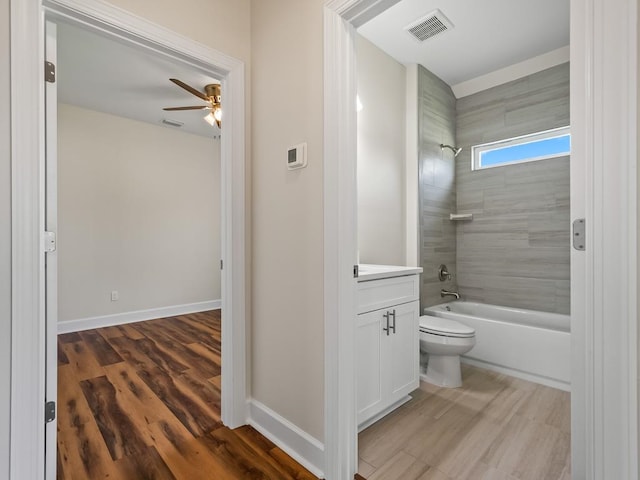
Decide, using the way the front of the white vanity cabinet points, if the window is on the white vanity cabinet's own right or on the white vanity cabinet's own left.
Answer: on the white vanity cabinet's own left

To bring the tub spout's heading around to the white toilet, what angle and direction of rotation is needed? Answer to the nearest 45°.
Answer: approximately 45° to its right

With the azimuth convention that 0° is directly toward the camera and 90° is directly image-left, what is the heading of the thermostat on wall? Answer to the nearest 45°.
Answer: approximately 45°

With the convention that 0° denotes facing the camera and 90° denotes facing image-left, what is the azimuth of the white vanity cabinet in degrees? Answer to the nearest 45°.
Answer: approximately 315°

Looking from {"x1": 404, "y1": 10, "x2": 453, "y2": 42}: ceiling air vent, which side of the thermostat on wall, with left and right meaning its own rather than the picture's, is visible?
back

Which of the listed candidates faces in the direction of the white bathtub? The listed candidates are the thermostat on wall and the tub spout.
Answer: the tub spout

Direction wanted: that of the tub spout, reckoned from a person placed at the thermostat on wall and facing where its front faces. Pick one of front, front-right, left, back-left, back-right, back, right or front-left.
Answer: back

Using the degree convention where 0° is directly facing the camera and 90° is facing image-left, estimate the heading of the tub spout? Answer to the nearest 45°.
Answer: approximately 315°
